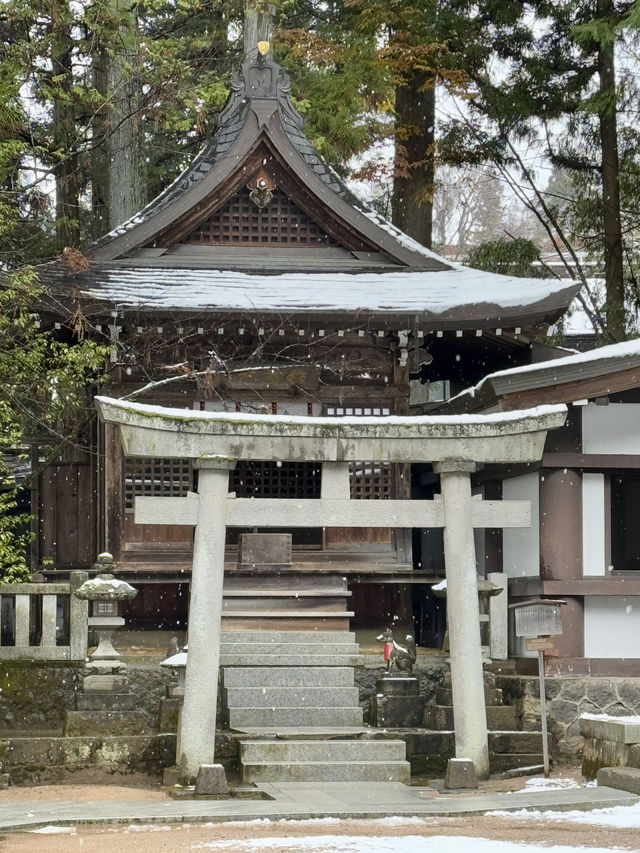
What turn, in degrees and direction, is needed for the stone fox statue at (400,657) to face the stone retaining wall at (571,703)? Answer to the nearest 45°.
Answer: approximately 180°

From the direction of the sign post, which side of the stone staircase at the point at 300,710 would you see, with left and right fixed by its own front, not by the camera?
left

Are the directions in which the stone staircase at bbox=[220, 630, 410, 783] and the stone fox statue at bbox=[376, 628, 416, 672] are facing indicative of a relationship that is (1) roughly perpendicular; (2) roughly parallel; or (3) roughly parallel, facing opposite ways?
roughly perpendicular

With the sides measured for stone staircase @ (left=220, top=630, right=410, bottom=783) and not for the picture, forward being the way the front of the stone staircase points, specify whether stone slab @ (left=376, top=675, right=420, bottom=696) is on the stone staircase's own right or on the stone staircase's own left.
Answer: on the stone staircase's own left

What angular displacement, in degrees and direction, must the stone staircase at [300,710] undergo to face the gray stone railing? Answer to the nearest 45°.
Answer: approximately 90° to its right

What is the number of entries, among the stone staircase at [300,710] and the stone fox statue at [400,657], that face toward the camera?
1

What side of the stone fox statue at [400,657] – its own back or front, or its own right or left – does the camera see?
left

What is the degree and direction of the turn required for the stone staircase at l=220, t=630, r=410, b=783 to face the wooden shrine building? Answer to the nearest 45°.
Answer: approximately 180°

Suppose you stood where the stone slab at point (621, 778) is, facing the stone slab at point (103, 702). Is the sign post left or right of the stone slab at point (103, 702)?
right
